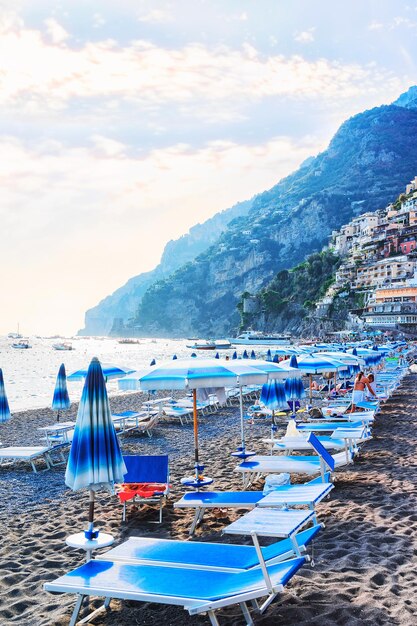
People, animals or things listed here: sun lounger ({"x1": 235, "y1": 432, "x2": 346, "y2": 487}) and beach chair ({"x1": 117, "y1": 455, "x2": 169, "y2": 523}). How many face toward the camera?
1

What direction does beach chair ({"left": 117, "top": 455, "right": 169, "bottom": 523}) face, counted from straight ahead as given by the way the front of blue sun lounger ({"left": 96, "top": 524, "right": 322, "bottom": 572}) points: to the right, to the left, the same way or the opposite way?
to the left

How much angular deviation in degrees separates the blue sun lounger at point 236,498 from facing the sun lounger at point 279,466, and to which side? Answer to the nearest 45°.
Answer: approximately 90° to its right

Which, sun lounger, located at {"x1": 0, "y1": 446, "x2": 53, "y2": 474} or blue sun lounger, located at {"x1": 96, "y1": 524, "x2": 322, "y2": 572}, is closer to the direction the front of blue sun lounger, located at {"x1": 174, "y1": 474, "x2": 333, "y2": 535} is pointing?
the sun lounger

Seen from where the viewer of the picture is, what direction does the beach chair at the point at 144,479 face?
facing the viewer

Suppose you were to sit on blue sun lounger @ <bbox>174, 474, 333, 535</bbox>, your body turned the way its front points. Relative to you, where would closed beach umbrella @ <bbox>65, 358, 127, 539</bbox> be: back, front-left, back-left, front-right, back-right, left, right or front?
front-left

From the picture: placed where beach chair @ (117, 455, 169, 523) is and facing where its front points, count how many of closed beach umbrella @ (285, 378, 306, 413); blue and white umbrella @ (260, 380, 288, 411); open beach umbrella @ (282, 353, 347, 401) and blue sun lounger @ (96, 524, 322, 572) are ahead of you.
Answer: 1

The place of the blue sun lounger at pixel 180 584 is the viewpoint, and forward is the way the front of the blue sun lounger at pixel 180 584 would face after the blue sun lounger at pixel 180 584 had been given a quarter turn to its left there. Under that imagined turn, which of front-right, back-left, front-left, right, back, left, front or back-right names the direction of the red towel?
back

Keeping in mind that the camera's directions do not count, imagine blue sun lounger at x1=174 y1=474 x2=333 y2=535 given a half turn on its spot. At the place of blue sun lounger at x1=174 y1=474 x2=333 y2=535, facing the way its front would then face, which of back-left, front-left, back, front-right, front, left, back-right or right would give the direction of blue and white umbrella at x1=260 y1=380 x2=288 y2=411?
left

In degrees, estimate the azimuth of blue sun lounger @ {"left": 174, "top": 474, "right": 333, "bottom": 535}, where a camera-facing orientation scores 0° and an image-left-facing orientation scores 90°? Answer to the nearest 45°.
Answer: approximately 90°

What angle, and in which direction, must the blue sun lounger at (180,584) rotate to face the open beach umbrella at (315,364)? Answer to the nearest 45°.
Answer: approximately 90° to its right

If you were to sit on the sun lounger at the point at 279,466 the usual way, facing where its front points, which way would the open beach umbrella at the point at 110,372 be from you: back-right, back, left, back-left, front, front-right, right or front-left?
front-right

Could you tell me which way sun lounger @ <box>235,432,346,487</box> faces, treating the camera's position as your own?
facing to the left of the viewer

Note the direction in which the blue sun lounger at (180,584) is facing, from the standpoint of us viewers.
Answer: facing to the left of the viewer

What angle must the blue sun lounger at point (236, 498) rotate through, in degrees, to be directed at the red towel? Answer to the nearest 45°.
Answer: approximately 45° to its right

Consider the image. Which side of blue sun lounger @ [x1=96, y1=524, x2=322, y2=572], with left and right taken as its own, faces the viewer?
left

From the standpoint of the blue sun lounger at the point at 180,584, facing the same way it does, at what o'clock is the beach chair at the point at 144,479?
The beach chair is roughly at 3 o'clock from the blue sun lounger.

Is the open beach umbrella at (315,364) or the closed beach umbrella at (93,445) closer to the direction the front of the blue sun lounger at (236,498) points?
the closed beach umbrella

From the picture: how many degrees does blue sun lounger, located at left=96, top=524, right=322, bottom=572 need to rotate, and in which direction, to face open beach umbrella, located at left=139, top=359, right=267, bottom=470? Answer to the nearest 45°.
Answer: approximately 90° to its right
